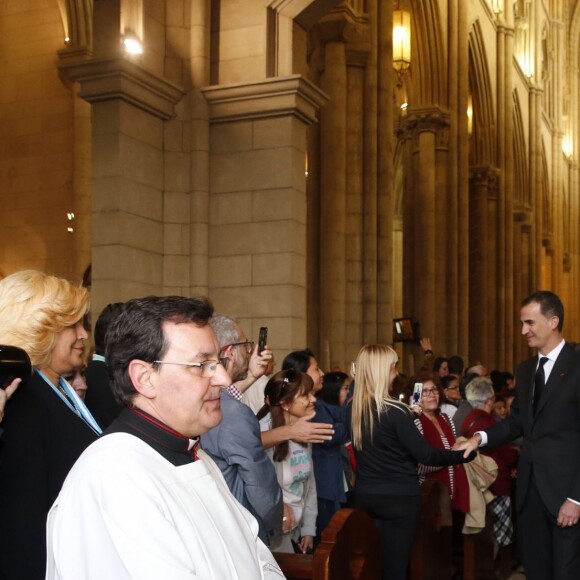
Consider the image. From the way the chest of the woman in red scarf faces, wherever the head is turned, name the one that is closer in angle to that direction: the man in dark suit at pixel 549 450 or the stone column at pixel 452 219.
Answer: the man in dark suit

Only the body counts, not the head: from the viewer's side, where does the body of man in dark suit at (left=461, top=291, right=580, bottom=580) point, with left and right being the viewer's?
facing the viewer and to the left of the viewer

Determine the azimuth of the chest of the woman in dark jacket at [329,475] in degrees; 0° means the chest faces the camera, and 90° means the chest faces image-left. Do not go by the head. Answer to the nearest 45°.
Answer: approximately 270°

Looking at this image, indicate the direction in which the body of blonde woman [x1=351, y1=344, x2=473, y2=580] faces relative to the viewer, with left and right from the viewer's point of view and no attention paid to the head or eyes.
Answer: facing away from the viewer and to the right of the viewer

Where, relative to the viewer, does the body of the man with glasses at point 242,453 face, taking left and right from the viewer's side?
facing to the right of the viewer

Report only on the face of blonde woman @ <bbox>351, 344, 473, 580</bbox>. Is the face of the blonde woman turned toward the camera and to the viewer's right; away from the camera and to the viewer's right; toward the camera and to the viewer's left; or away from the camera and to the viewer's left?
away from the camera and to the viewer's right

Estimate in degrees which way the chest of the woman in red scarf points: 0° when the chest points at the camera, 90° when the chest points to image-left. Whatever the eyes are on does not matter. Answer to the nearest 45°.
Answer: approximately 315°

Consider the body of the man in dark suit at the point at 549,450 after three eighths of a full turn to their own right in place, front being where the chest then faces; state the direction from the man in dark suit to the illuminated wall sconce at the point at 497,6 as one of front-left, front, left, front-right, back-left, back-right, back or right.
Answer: front
